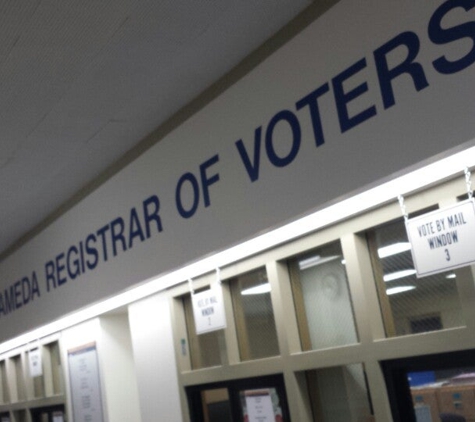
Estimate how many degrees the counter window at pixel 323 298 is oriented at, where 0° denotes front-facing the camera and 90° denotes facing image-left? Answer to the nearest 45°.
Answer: approximately 45°

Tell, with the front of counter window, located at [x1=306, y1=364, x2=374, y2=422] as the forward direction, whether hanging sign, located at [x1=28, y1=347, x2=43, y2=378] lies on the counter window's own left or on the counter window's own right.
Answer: on the counter window's own right

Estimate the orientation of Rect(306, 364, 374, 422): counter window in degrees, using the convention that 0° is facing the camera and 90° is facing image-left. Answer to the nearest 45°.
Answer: approximately 45°

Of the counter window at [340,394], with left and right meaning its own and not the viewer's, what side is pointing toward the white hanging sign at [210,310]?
right

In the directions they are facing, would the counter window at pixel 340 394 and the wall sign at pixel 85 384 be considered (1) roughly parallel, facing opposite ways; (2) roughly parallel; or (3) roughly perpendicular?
roughly parallel

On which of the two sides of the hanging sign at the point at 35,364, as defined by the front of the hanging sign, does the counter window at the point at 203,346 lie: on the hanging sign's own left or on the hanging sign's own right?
on the hanging sign's own left

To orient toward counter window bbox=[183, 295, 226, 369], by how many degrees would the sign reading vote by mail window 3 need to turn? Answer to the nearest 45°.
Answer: approximately 90° to its right

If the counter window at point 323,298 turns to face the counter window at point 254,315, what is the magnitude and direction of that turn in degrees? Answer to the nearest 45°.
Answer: approximately 90° to its right

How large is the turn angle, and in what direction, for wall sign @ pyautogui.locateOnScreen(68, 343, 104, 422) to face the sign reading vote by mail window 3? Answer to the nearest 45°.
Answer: approximately 45° to its left

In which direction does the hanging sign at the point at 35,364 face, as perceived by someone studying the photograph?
facing the viewer and to the left of the viewer

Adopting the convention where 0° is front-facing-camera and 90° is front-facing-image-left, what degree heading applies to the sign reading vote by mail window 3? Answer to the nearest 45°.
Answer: approximately 45°

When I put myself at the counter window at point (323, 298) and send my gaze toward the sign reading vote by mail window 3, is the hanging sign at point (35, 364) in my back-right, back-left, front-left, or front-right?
back-right

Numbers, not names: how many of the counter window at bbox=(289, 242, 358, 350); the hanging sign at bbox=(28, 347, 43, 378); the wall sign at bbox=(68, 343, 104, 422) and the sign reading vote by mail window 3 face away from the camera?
0

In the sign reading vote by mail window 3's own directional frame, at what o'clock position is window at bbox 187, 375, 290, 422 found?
The window is roughly at 3 o'clock from the sign reading vote by mail window 3.

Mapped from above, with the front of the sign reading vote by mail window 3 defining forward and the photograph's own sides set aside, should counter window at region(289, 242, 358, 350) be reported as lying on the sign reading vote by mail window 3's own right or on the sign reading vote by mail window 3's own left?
on the sign reading vote by mail window 3's own right

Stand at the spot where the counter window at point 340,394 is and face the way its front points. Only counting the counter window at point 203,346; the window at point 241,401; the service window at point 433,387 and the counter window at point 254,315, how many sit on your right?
3
